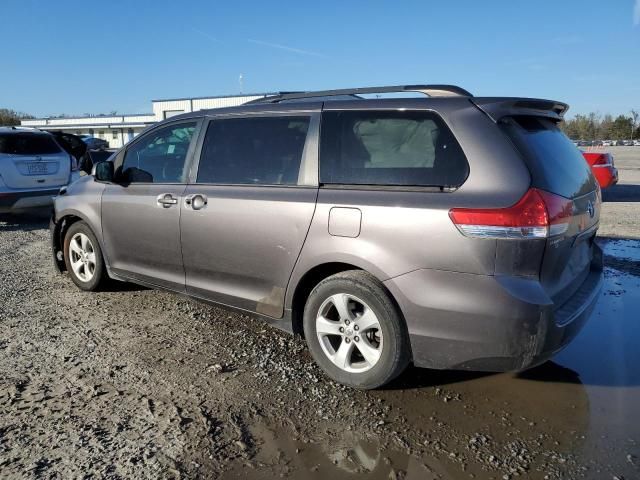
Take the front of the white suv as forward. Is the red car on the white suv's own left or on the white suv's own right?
on the white suv's own right

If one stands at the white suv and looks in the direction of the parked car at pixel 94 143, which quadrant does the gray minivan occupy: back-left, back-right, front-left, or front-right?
back-right

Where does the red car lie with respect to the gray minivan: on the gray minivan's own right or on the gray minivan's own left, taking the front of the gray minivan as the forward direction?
on the gray minivan's own right

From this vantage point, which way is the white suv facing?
away from the camera

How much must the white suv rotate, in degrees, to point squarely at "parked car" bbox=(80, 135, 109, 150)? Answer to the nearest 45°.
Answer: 0° — it already faces it

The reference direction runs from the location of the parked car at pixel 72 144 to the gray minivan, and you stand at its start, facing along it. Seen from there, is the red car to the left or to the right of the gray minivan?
left

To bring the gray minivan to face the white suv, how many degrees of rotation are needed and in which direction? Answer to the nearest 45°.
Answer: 0° — it already faces it

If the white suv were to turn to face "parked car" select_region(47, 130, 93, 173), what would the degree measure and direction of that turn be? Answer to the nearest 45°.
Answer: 0° — it already faces it

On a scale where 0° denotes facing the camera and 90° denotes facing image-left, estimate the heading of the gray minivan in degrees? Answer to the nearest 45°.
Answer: approximately 135°

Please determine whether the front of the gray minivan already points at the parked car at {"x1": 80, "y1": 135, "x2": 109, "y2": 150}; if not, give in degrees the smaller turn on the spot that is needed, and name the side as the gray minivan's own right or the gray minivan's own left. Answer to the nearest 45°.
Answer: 0° — it already faces it
